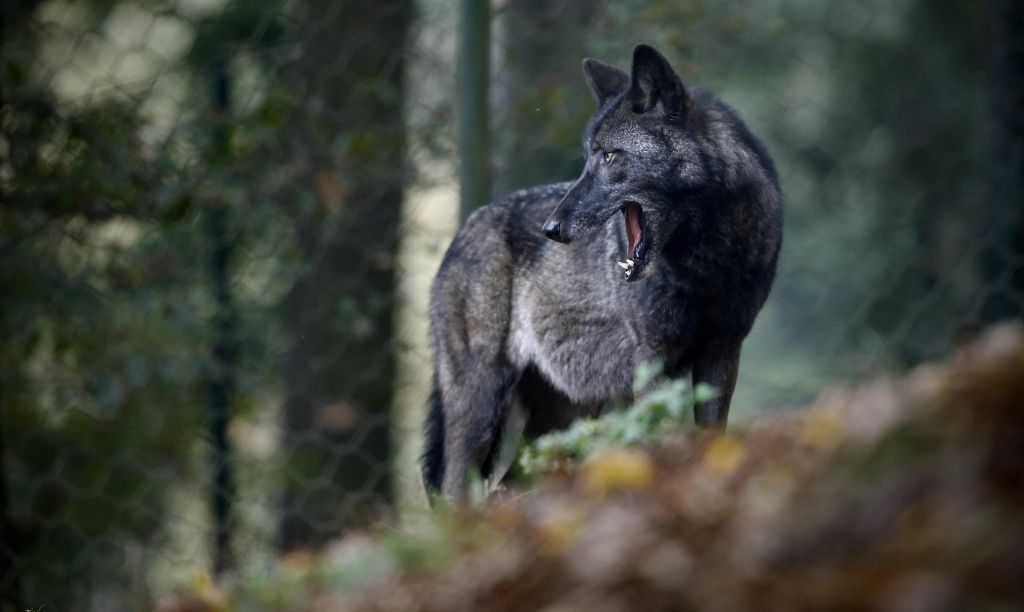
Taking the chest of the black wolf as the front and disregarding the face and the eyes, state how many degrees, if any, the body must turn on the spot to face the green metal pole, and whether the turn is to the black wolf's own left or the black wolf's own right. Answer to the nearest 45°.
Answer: approximately 135° to the black wolf's own left

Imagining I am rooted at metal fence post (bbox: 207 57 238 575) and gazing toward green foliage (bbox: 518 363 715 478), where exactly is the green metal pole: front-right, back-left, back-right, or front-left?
front-left

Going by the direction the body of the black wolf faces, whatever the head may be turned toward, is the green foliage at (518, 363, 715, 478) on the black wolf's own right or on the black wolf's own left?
on the black wolf's own right

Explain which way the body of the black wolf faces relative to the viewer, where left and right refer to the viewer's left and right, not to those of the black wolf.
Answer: facing to the right of the viewer
